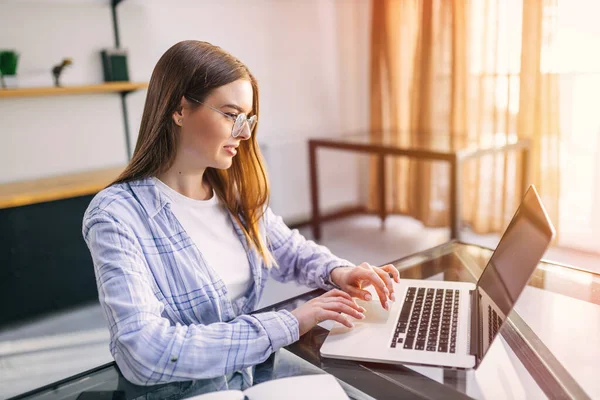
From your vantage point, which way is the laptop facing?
to the viewer's left

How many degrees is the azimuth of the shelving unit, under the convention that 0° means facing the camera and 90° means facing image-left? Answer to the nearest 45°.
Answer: approximately 315°

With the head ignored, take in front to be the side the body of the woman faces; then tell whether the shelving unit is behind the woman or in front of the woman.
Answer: behind

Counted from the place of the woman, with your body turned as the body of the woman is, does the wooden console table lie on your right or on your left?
on your left

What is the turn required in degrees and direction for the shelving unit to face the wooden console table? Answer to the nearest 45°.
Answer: approximately 45° to its left

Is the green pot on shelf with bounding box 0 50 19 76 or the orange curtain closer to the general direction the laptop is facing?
the green pot on shelf

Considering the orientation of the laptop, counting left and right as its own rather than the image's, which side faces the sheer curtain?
right

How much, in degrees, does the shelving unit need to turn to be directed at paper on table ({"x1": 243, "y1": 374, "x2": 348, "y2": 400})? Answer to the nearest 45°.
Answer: approximately 45° to its right
